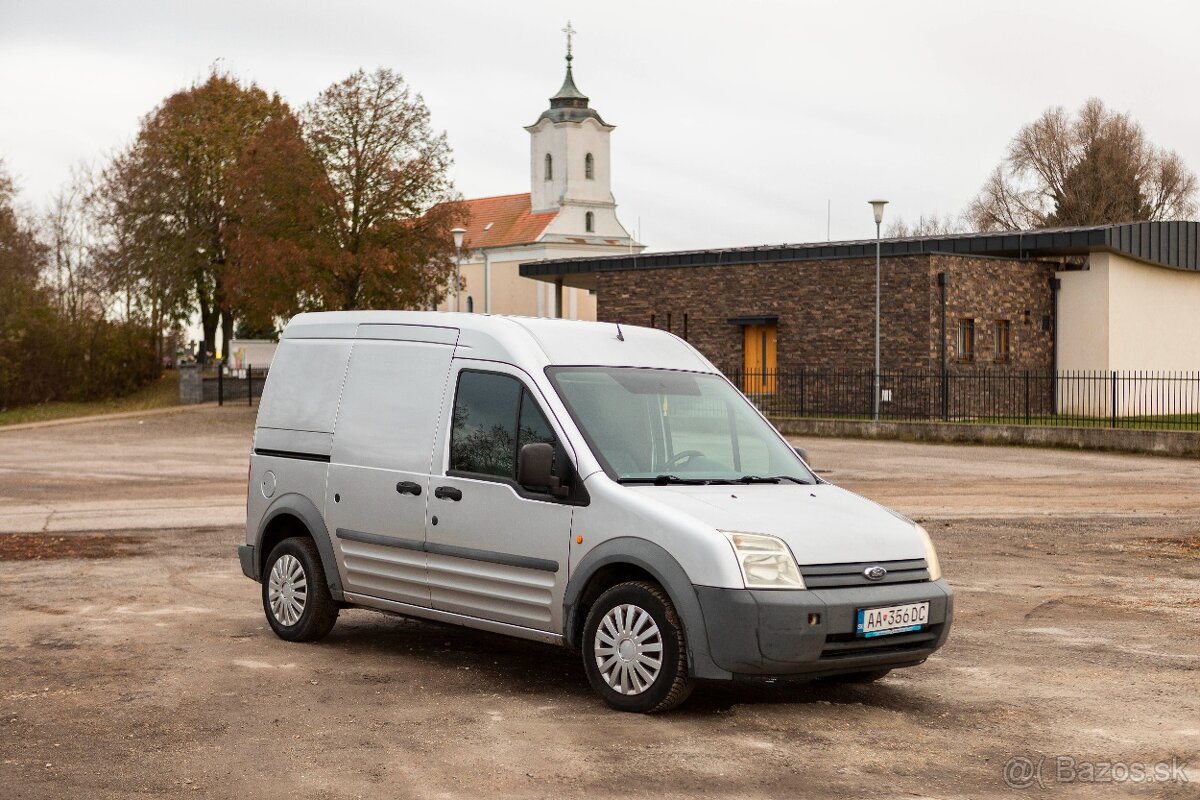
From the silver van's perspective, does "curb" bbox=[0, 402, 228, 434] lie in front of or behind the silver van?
behind

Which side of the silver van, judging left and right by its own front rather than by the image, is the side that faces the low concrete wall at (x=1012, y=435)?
left

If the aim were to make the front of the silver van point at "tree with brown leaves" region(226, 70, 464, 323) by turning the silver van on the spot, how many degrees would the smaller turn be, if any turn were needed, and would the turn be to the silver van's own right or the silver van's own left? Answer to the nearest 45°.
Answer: approximately 135° to the silver van's own left

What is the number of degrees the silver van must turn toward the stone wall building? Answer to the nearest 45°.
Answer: approximately 135° to its left

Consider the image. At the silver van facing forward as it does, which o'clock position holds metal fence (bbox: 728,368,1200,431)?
The metal fence is roughly at 8 o'clock from the silver van.
